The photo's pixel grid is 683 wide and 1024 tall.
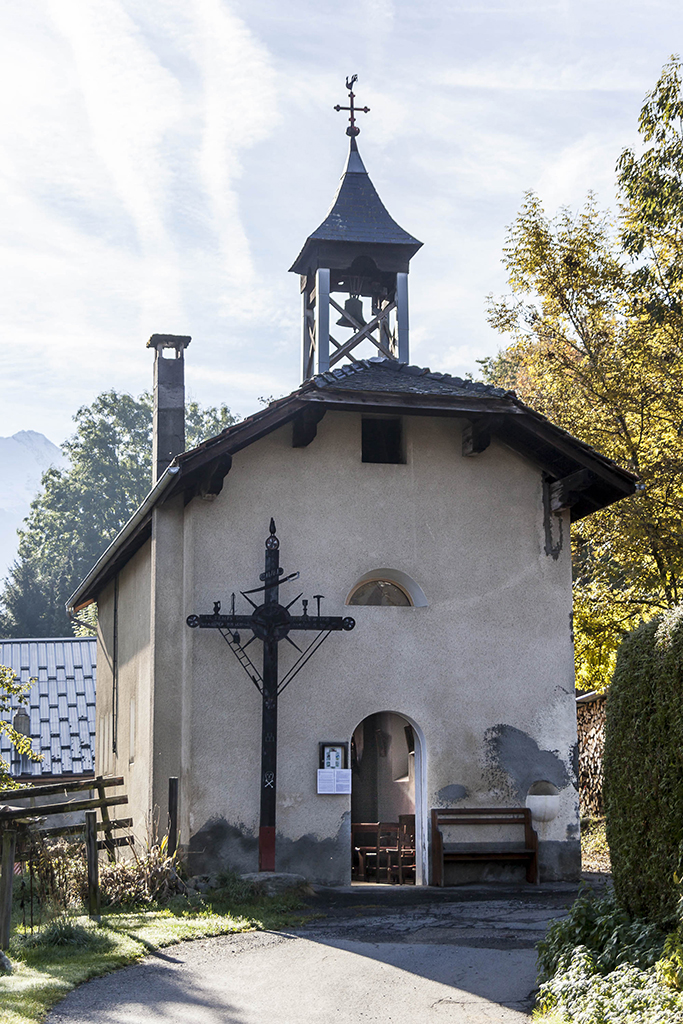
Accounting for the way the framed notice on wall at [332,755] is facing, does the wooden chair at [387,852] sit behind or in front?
behind

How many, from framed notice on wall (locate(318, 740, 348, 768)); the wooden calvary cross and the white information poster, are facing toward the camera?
3

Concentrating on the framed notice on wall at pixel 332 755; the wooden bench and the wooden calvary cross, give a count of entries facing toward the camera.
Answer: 3

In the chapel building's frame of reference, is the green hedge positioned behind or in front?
in front

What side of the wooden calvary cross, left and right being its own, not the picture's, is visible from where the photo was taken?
front

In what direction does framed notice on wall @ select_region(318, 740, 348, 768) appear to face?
toward the camera

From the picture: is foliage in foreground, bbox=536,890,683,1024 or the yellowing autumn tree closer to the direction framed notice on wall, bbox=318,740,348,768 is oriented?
the foliage in foreground

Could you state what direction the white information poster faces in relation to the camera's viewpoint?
facing the viewer
